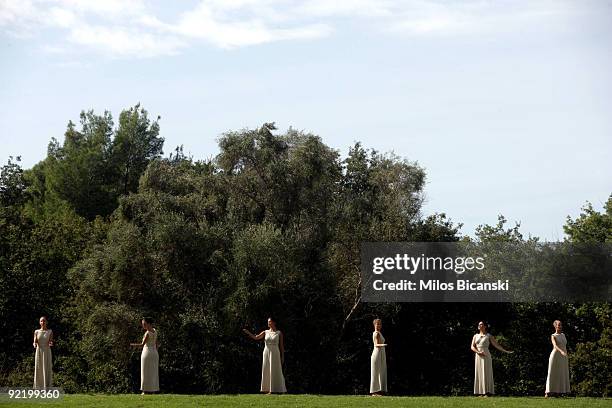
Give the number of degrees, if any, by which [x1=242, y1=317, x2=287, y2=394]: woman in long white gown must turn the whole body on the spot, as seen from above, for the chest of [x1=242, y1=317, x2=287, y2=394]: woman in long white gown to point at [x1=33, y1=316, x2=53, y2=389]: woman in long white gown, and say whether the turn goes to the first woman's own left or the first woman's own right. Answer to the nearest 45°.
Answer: approximately 90° to the first woman's own right

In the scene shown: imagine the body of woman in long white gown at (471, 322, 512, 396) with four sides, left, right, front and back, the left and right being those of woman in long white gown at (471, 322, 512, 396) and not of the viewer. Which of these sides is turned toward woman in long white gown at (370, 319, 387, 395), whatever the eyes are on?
right

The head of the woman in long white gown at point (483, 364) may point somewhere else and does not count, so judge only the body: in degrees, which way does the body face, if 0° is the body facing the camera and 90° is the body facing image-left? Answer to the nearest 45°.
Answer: approximately 0°

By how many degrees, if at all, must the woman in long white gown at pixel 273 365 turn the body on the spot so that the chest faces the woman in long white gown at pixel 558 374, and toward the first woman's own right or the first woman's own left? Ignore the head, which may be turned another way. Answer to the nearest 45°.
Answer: approximately 90° to the first woman's own left

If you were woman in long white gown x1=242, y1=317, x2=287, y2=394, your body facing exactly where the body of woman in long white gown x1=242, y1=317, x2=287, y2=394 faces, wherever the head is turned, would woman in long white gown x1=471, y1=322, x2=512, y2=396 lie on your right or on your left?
on your left

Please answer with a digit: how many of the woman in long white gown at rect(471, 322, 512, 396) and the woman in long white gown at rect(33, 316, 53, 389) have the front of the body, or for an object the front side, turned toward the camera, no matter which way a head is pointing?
2

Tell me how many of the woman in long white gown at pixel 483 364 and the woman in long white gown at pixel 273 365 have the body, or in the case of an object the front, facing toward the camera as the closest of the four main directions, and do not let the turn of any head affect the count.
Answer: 2

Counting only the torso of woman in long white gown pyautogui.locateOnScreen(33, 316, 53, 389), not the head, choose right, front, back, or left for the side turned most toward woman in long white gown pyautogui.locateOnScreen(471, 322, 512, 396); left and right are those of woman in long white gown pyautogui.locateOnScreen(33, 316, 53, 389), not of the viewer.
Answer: left
